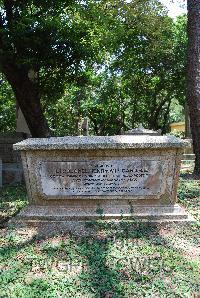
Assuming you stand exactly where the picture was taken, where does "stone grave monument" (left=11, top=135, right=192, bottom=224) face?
facing the viewer

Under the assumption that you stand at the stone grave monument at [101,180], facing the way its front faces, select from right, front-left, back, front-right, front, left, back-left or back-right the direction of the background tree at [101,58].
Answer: back
